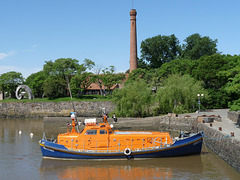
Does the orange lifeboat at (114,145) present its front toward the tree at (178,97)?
no

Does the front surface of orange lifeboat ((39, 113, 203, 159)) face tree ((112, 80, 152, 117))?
no
